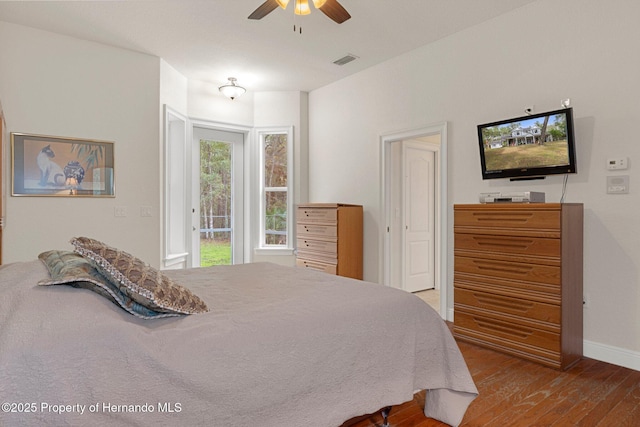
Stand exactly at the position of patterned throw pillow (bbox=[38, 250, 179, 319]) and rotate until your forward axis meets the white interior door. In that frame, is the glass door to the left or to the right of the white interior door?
left

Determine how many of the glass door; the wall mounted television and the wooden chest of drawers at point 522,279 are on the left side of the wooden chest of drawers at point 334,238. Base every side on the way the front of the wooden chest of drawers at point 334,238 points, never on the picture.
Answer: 2

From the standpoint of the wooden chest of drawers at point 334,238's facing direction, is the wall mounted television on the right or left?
on its left

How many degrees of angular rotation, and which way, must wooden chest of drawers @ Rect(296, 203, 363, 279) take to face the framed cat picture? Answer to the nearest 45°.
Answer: approximately 45° to its right

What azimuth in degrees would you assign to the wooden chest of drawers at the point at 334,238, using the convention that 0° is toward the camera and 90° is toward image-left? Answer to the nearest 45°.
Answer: approximately 45°

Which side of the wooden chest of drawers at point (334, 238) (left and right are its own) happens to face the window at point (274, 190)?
right

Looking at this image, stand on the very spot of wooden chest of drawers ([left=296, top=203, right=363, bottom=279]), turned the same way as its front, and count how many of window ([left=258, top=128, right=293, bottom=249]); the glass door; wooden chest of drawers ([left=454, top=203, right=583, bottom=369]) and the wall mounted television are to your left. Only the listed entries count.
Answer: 2

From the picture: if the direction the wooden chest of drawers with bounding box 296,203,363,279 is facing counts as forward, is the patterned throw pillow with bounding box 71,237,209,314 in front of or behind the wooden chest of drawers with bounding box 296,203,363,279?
in front

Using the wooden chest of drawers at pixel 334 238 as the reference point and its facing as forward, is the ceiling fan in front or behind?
in front
